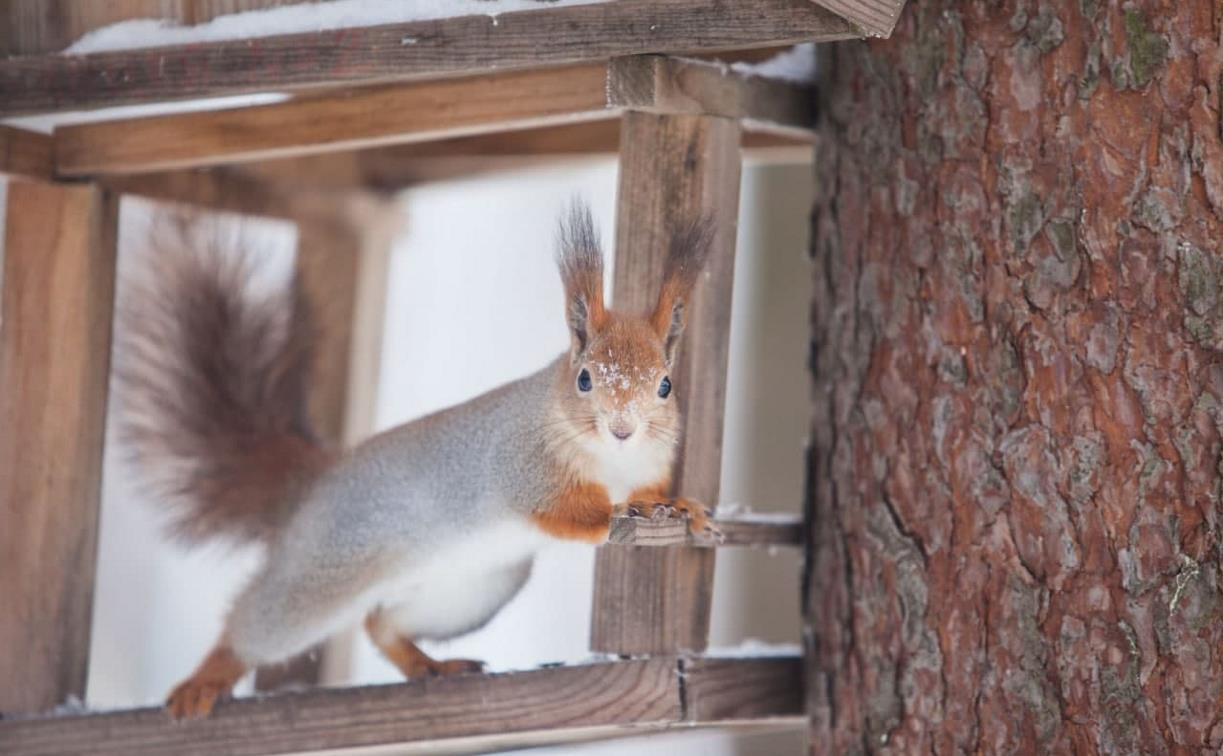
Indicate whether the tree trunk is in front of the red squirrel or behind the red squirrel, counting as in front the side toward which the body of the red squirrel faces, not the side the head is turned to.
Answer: in front

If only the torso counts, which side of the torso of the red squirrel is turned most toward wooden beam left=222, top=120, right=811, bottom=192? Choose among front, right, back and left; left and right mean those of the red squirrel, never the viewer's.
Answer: left

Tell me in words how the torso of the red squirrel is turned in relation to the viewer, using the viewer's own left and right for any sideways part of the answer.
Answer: facing to the right of the viewer

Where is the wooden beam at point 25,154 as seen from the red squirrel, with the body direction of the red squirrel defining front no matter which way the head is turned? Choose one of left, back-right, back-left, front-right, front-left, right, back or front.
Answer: back

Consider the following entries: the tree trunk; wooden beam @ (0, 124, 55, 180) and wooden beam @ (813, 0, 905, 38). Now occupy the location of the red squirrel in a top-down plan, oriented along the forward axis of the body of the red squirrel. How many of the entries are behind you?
1
